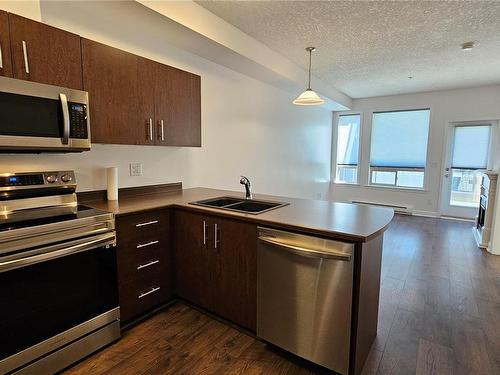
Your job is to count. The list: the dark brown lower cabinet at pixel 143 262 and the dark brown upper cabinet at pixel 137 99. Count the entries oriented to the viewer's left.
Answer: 0

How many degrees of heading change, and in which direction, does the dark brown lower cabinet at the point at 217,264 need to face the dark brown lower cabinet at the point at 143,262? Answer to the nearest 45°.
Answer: approximately 45° to its right

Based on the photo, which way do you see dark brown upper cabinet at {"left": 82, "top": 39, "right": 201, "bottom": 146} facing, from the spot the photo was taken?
facing the viewer and to the right of the viewer

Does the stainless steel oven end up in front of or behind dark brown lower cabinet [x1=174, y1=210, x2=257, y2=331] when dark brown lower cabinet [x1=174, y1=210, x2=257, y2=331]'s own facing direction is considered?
in front

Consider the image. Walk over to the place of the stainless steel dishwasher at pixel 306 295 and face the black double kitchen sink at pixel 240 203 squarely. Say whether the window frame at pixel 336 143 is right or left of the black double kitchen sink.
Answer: right

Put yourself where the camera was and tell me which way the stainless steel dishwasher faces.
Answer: facing the viewer and to the left of the viewer

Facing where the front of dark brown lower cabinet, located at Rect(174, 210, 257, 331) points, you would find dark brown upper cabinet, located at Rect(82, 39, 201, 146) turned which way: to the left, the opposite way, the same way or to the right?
to the left

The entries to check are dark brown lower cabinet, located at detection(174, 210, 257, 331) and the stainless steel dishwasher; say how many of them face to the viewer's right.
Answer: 0
